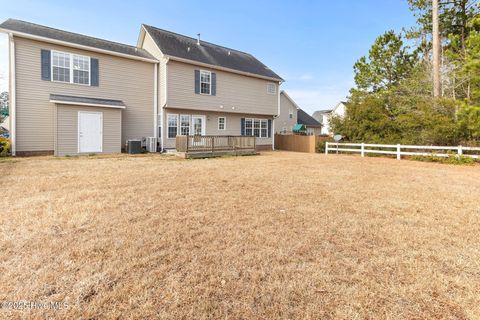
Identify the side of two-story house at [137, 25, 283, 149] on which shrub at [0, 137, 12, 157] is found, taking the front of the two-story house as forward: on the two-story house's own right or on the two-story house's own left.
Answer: on the two-story house's own left

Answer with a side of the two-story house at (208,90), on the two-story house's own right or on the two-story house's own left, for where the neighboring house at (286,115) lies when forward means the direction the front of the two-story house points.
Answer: on the two-story house's own right

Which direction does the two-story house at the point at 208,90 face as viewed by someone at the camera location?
facing away from the viewer and to the left of the viewer

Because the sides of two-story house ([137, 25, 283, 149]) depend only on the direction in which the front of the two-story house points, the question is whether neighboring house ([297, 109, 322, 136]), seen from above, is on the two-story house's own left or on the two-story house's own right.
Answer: on the two-story house's own right
